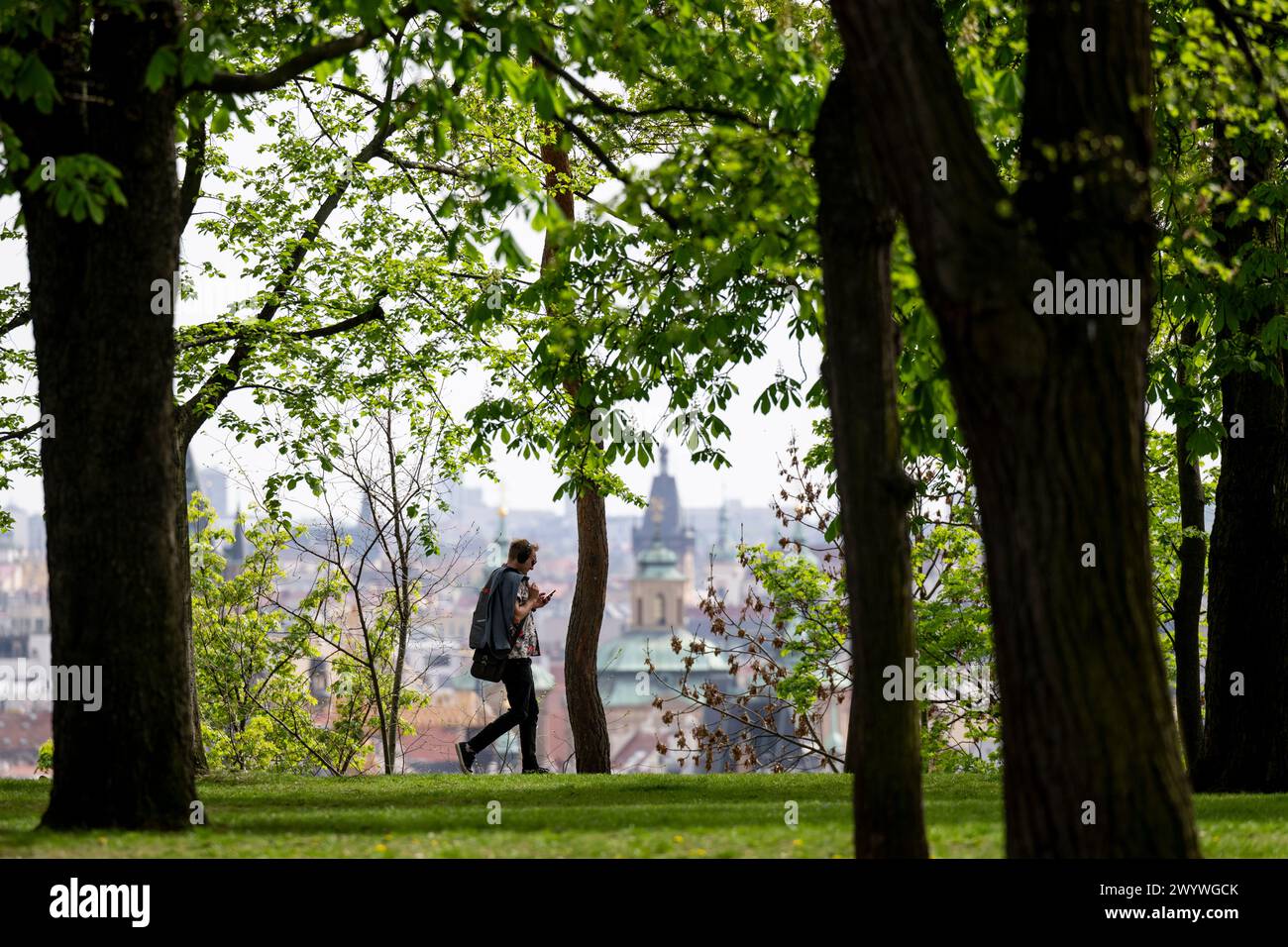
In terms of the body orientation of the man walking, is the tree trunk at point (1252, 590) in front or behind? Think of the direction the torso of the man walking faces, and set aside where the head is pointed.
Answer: in front

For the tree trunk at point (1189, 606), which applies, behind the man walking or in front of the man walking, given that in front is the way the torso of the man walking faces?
in front

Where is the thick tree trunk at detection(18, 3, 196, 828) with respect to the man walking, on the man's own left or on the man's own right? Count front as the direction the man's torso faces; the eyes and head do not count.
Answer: on the man's own right

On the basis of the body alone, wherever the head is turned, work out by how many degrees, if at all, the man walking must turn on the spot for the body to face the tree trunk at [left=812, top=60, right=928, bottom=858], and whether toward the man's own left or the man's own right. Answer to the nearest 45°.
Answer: approximately 90° to the man's own right

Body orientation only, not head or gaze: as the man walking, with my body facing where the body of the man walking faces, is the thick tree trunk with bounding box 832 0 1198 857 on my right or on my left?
on my right

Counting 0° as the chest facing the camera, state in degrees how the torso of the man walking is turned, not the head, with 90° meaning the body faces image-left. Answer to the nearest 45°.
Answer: approximately 270°
